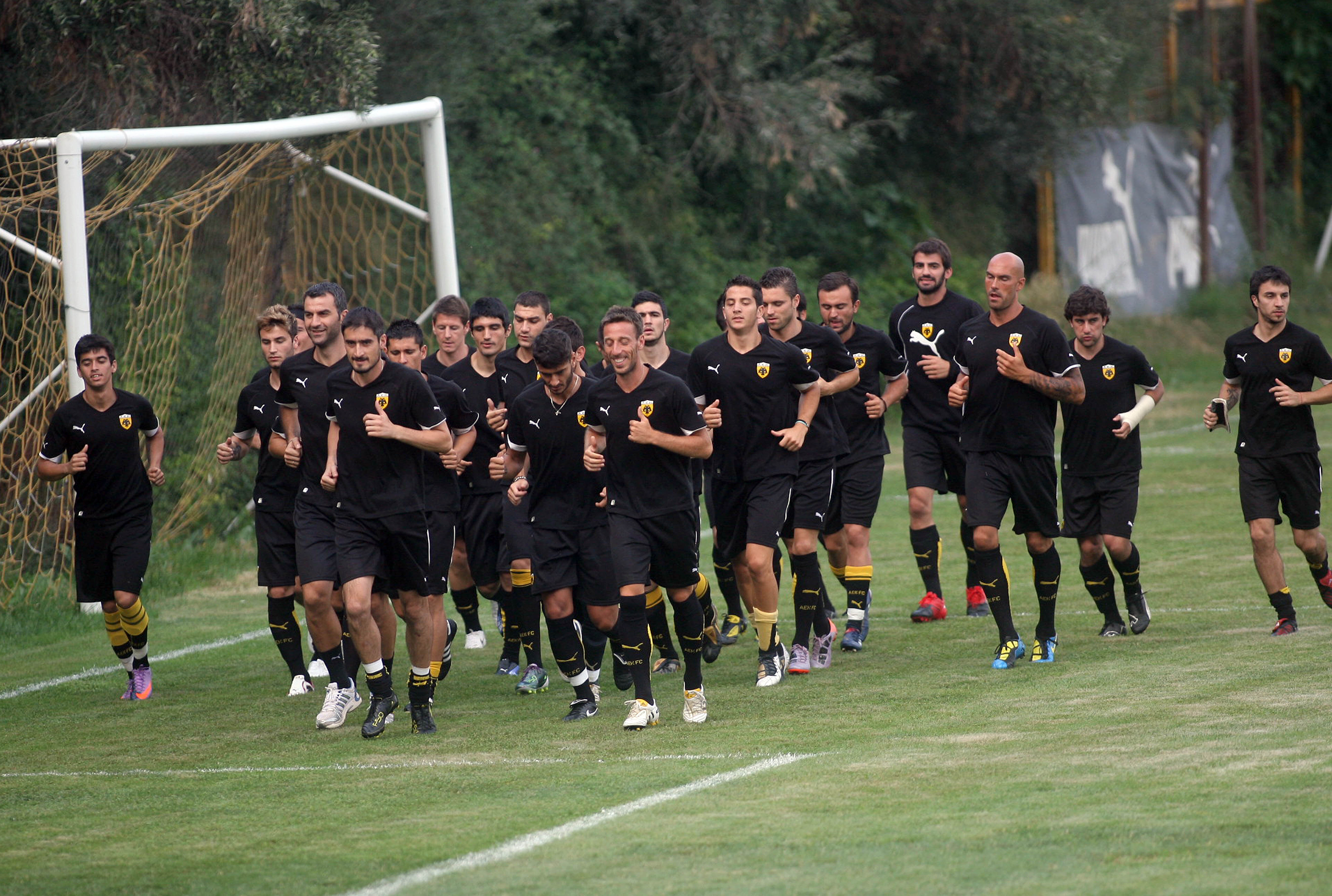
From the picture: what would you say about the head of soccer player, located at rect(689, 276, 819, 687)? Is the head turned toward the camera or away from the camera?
toward the camera

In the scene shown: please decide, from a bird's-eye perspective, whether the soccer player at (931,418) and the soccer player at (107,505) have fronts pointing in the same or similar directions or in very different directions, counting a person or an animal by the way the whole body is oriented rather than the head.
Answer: same or similar directions

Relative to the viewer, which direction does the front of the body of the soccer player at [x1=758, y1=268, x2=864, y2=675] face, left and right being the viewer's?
facing the viewer and to the left of the viewer

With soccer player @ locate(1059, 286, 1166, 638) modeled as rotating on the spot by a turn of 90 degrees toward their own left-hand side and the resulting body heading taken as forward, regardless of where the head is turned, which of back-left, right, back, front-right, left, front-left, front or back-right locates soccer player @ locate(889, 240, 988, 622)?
back-left

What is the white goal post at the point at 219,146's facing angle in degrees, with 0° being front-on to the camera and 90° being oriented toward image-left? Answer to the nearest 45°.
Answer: approximately 315°

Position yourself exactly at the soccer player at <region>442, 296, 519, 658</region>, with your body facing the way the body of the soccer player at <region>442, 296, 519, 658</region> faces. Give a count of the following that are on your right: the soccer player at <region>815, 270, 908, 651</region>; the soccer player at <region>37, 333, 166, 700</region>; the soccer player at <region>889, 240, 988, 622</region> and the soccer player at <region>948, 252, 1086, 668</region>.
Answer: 1

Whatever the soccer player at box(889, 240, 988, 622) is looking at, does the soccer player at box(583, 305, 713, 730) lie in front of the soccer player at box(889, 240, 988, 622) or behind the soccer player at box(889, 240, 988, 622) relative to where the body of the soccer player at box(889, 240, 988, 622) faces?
in front

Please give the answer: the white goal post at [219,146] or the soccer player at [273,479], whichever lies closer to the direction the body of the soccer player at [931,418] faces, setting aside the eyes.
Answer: the soccer player

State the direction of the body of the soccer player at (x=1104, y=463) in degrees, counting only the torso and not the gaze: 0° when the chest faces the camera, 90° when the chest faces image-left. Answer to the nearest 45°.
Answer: approximately 0°

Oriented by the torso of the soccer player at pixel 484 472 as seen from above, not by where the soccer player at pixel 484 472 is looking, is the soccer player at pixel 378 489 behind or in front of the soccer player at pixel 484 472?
in front

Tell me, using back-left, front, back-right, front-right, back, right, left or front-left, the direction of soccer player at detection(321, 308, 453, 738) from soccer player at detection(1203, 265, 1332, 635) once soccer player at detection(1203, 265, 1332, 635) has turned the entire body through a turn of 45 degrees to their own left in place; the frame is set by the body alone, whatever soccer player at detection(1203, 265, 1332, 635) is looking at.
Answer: right

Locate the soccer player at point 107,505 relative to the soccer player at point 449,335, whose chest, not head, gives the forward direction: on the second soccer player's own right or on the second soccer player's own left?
on the second soccer player's own right

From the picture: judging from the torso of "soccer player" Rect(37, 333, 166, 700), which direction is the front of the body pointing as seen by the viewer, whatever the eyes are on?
toward the camera

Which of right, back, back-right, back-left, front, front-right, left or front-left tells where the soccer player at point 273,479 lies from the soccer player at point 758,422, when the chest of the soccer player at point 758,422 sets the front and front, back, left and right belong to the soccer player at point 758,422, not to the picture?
right

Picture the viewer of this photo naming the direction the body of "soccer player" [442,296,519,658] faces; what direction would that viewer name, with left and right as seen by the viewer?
facing the viewer

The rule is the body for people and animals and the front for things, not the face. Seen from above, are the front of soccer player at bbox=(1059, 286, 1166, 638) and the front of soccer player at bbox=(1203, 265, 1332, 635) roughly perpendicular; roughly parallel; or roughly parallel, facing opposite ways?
roughly parallel

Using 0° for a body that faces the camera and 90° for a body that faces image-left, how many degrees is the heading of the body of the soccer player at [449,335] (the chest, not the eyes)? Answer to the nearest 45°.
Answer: approximately 0°
